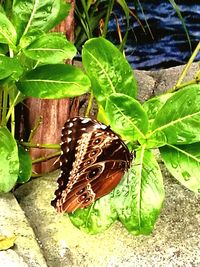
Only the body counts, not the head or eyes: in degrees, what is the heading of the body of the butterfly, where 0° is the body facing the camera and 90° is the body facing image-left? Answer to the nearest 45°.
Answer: approximately 270°
